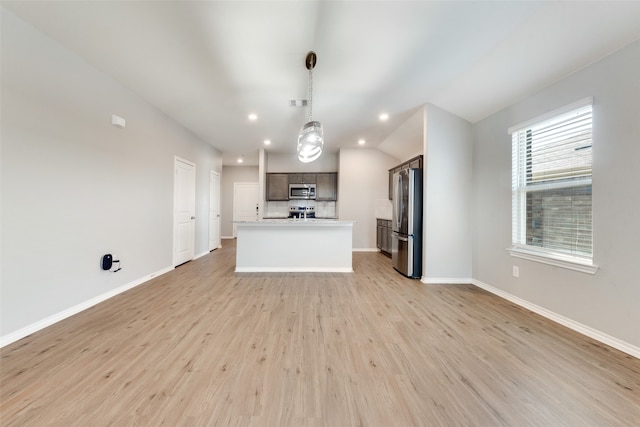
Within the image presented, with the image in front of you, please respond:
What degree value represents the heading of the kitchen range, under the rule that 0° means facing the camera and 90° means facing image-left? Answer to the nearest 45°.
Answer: approximately 0°

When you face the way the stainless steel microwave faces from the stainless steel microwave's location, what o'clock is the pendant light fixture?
The pendant light fixture is roughly at 12 o'clock from the stainless steel microwave.

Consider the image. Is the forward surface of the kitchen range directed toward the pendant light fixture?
yes

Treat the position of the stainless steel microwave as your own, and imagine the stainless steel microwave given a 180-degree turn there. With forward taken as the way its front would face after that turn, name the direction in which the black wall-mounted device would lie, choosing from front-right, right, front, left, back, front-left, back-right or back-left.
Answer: back-left

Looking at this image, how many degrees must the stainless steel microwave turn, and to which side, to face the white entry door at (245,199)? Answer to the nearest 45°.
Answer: approximately 135° to its right

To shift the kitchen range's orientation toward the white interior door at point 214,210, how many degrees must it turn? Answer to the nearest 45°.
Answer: approximately 90° to its right

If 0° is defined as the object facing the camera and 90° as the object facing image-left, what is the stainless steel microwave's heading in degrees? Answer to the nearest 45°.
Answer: approximately 0°

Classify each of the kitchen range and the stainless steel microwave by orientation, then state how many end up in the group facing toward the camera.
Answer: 2

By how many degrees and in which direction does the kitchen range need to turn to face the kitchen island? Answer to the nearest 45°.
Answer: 0° — it already faces it
